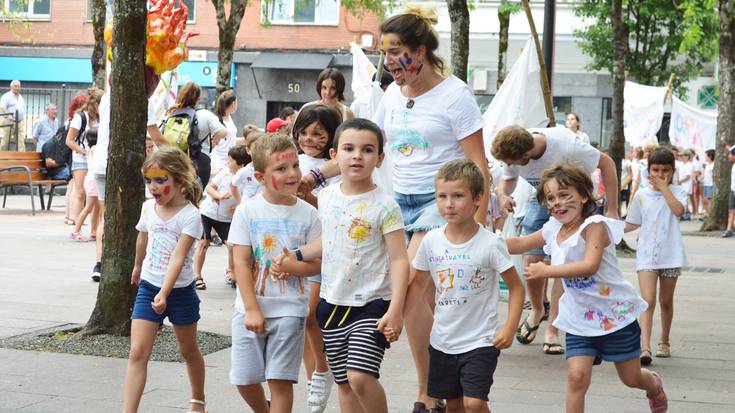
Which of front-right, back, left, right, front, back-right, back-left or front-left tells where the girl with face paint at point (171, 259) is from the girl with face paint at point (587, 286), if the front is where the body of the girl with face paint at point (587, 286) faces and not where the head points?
front-right

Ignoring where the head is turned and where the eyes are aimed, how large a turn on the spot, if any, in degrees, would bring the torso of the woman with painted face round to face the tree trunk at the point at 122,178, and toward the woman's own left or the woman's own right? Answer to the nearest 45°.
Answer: approximately 90° to the woman's own right

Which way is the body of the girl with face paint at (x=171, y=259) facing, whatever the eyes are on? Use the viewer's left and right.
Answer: facing the viewer and to the left of the viewer

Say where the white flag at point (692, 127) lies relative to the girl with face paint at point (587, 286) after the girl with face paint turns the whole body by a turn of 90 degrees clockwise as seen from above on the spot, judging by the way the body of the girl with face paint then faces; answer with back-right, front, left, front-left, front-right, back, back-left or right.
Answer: front-right
